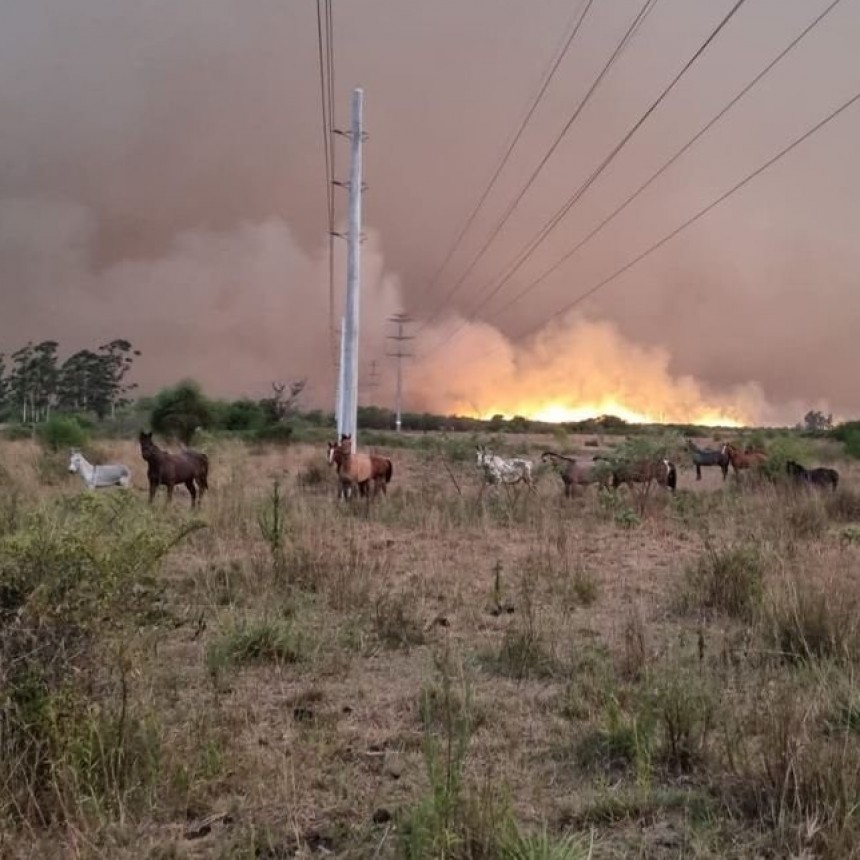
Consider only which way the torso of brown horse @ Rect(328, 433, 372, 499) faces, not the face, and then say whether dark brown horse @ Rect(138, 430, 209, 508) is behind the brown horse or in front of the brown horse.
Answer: in front

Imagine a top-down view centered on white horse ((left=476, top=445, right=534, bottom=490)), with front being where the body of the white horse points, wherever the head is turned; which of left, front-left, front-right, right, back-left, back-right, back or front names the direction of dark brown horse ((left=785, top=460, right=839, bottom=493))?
back

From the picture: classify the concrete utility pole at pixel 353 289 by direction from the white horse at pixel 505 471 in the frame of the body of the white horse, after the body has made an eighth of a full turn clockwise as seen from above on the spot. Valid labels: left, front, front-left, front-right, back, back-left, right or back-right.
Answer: front

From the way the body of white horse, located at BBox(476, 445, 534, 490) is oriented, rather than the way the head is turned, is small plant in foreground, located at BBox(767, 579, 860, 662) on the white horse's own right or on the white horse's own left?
on the white horse's own left

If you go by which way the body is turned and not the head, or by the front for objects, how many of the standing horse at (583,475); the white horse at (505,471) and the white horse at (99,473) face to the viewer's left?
3

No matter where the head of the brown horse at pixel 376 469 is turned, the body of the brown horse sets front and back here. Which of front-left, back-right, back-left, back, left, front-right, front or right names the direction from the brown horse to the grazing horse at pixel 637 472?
back

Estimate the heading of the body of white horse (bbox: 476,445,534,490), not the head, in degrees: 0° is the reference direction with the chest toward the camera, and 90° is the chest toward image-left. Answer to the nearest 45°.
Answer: approximately 90°

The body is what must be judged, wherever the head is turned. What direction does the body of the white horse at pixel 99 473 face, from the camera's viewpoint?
to the viewer's left

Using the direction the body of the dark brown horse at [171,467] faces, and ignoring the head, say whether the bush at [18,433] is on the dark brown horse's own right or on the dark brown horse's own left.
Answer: on the dark brown horse's own right

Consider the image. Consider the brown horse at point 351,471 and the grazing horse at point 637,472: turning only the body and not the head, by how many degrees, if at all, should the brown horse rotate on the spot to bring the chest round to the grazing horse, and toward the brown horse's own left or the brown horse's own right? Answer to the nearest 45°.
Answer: approximately 135° to the brown horse's own left

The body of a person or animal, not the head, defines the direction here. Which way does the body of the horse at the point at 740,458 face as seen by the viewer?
to the viewer's left

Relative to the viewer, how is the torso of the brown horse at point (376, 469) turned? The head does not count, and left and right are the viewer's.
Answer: facing to the left of the viewer

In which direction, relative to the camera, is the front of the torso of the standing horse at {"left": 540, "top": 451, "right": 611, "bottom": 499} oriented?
to the viewer's left

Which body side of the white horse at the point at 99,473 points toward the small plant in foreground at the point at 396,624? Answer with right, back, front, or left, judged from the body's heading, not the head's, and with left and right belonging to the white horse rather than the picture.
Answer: left

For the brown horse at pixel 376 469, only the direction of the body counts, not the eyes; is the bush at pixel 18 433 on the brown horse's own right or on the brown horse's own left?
on the brown horse's own right

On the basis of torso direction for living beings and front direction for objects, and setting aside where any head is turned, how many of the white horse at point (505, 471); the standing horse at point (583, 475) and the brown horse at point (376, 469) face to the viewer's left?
3
